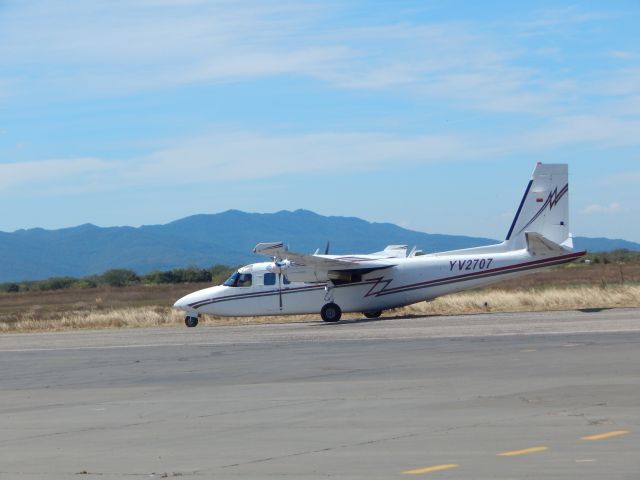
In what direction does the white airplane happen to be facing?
to the viewer's left
